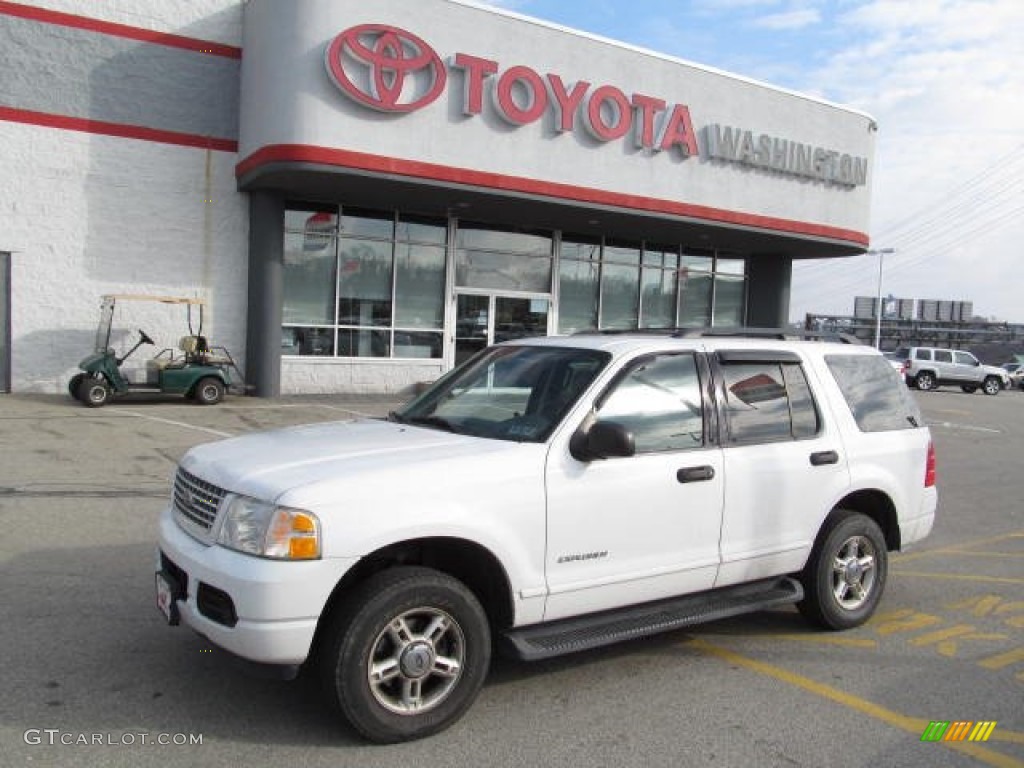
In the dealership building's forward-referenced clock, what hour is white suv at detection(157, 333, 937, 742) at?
The white suv is roughly at 1 o'clock from the dealership building.

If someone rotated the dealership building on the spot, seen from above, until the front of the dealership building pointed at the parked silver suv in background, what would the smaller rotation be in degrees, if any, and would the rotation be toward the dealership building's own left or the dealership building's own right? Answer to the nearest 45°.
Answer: approximately 90° to the dealership building's own left

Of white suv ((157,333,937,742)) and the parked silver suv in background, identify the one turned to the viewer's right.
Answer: the parked silver suv in background

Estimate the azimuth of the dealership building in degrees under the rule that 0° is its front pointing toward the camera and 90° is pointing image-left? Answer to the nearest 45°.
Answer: approximately 315°

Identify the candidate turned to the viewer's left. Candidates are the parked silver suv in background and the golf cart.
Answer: the golf cart

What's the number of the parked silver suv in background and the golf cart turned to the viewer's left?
1

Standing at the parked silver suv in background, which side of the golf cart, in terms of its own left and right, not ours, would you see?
back

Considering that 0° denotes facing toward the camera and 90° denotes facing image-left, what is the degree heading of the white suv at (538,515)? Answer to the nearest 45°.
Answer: approximately 45°

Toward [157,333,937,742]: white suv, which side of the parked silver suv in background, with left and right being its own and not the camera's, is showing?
right

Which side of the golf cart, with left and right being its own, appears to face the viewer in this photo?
left

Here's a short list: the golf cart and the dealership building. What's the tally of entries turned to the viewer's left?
1

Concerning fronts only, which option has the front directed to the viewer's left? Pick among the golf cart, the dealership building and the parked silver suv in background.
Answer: the golf cart

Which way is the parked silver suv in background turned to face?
to the viewer's right
